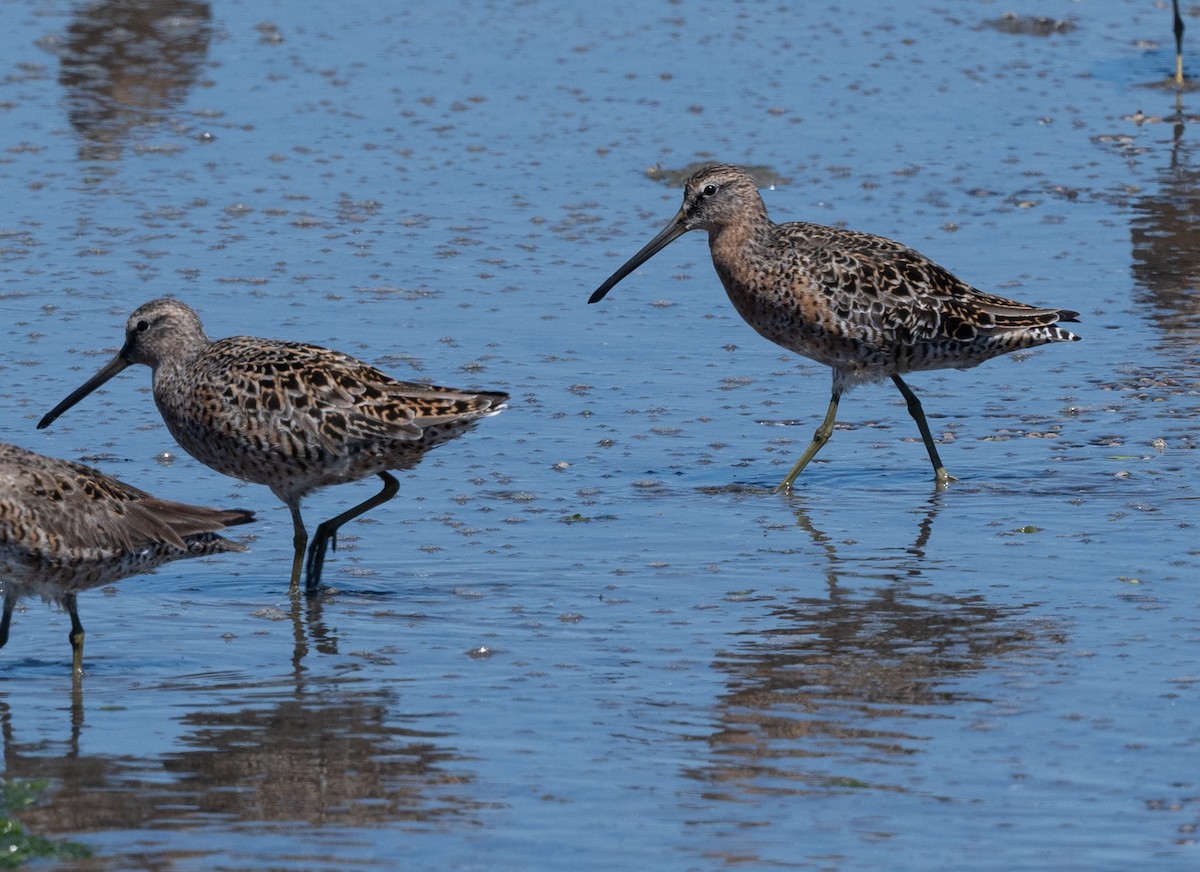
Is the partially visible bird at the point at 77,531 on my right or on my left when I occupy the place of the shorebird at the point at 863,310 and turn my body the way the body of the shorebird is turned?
on my left

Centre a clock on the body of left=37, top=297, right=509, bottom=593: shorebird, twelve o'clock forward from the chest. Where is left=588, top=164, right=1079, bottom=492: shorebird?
left=588, top=164, right=1079, bottom=492: shorebird is roughly at 5 o'clock from left=37, top=297, right=509, bottom=593: shorebird.

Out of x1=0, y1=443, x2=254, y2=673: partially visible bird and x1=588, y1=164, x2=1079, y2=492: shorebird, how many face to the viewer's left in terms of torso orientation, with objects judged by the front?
2

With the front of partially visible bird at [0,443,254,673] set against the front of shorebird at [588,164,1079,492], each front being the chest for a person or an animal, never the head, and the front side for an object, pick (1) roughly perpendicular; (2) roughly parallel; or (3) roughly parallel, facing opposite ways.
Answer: roughly parallel

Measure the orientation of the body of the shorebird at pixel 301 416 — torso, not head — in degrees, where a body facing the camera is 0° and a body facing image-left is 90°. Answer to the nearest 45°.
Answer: approximately 90°

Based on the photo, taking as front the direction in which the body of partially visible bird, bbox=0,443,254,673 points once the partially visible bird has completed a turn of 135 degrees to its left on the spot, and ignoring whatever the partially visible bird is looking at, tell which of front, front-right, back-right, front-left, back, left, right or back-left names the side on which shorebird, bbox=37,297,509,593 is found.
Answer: left

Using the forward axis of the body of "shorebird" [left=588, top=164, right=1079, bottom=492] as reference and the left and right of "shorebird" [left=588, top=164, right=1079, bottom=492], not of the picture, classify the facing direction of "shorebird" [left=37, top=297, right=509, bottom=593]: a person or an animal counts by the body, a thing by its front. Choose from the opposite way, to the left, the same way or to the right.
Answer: the same way

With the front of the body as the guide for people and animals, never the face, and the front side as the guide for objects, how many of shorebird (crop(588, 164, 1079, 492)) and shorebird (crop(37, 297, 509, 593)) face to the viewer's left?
2

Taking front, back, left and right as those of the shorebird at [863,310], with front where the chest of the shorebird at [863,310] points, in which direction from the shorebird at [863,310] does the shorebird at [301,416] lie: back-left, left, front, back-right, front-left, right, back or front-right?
front-left

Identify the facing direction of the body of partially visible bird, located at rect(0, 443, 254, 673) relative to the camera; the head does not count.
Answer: to the viewer's left

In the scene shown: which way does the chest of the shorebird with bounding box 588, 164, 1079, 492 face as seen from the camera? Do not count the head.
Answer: to the viewer's left

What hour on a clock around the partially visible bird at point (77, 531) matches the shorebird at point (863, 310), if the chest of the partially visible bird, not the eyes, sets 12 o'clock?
The shorebird is roughly at 5 o'clock from the partially visible bird.
